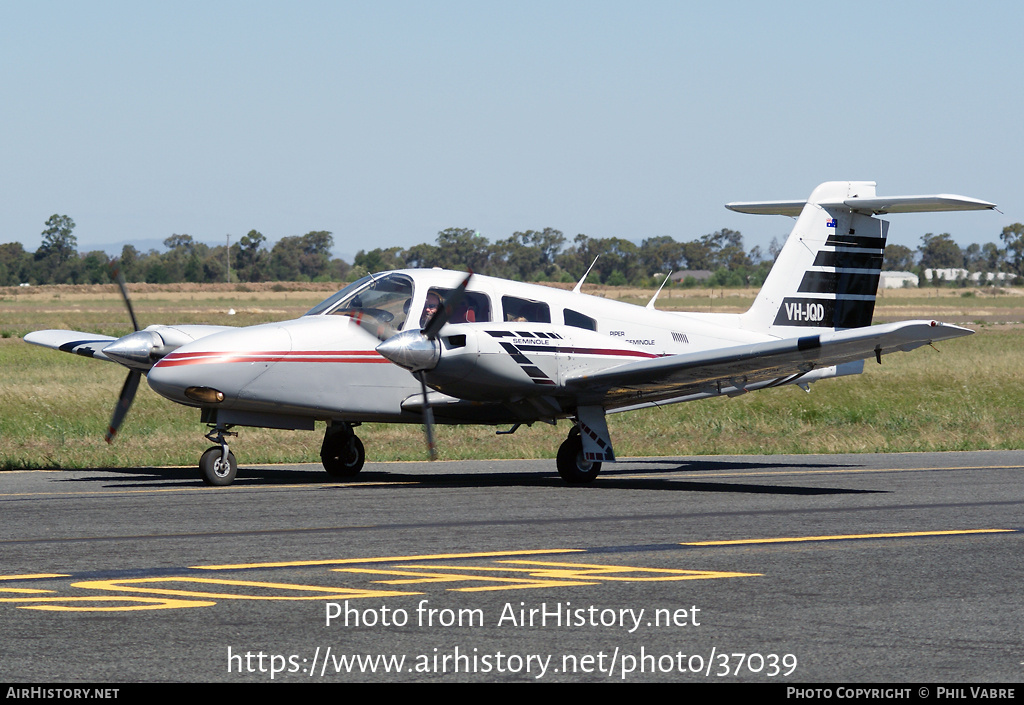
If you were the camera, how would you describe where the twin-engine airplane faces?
facing the viewer and to the left of the viewer
